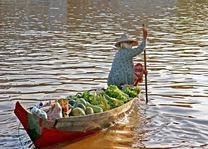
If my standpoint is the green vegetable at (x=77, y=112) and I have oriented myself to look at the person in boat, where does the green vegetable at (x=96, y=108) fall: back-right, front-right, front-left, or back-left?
front-right
